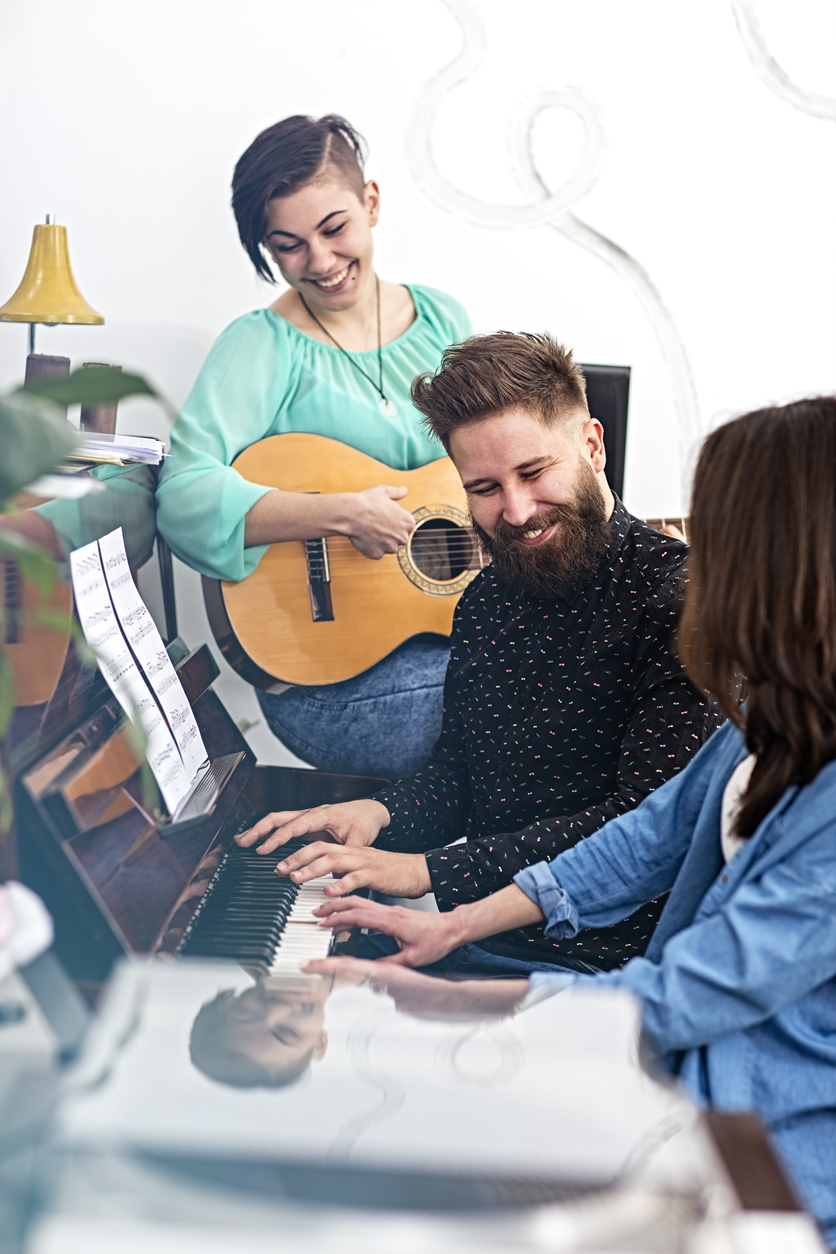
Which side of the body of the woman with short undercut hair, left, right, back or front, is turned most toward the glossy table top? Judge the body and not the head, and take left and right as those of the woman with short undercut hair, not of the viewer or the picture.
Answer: front

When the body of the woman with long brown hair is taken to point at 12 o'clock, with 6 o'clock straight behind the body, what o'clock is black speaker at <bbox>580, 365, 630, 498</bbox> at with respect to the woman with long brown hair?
The black speaker is roughly at 3 o'clock from the woman with long brown hair.

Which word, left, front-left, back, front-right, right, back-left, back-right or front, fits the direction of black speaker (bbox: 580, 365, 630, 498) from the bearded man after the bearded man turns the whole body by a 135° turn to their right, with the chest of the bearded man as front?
front

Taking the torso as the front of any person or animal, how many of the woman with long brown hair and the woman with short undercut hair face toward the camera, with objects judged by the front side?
1

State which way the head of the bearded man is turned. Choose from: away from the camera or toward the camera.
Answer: toward the camera

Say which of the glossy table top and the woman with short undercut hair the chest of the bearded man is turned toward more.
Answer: the glossy table top

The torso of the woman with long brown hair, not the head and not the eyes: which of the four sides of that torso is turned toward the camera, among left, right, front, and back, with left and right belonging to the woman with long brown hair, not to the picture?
left

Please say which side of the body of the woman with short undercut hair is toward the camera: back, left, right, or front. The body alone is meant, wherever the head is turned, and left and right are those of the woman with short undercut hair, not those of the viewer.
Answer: front

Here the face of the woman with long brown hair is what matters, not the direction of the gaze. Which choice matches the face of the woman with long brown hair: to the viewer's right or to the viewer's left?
to the viewer's left

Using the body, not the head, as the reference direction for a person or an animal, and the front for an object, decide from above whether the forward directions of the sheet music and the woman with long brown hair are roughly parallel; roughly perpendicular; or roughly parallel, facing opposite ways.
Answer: roughly parallel, facing opposite ways

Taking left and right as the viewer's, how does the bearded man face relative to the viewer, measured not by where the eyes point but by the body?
facing the viewer and to the left of the viewer

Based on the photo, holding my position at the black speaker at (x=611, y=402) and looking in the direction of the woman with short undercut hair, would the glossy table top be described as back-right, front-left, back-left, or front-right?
front-left

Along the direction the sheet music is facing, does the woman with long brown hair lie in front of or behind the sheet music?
in front

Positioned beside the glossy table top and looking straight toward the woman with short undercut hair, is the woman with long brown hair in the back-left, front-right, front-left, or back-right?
front-right

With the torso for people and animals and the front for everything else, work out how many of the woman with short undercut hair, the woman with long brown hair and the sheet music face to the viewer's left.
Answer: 1

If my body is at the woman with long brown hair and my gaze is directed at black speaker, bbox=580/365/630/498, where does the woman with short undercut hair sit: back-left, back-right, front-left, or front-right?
front-left

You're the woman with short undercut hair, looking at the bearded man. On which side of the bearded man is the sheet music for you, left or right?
right
